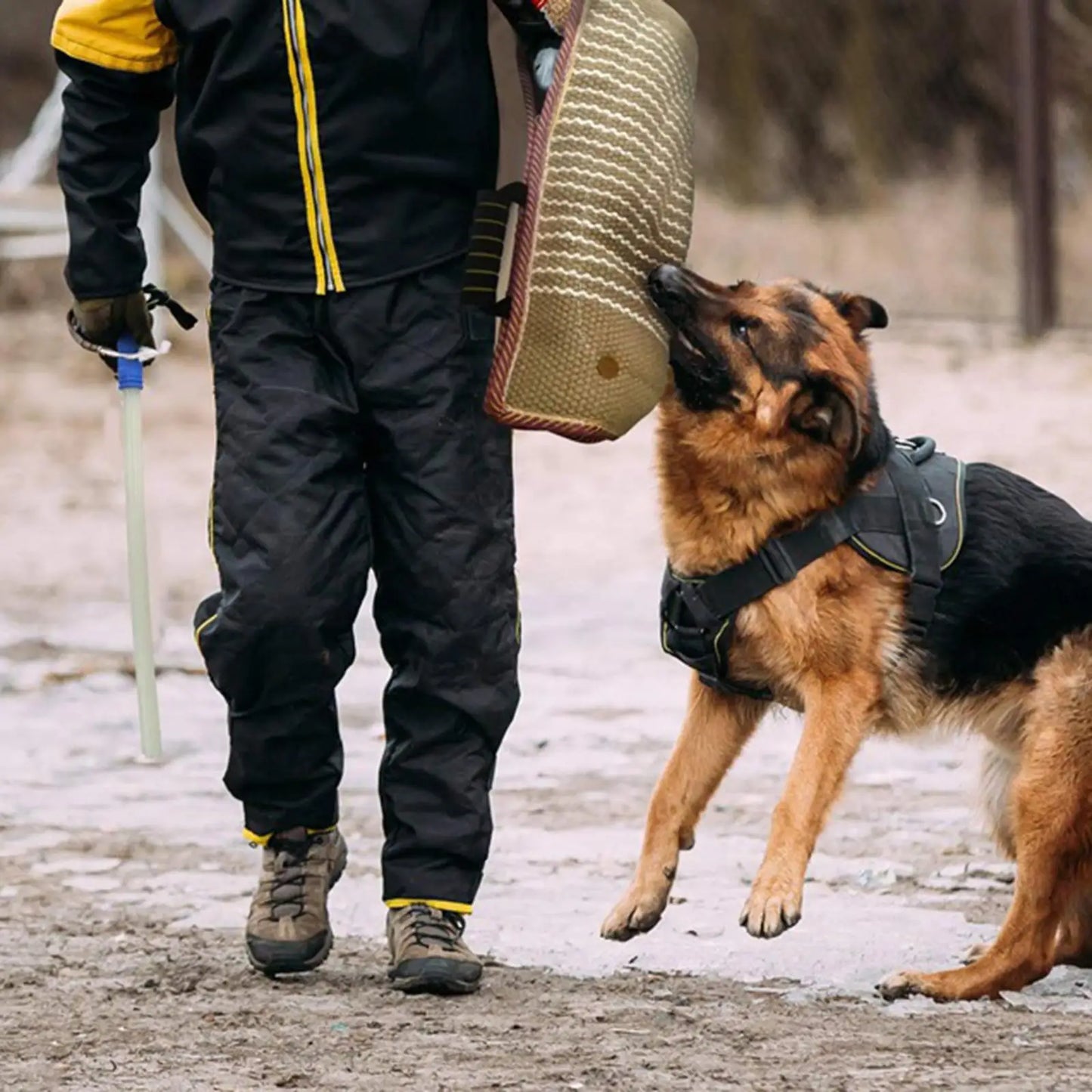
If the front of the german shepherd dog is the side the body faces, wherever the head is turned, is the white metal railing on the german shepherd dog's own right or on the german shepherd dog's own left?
on the german shepherd dog's own right

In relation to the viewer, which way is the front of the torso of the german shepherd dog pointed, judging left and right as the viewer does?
facing to the left of the viewer

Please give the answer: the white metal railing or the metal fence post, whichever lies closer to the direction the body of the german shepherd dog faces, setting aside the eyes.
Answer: the white metal railing

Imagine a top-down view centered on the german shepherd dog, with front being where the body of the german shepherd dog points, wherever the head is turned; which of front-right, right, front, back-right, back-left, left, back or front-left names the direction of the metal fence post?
right
